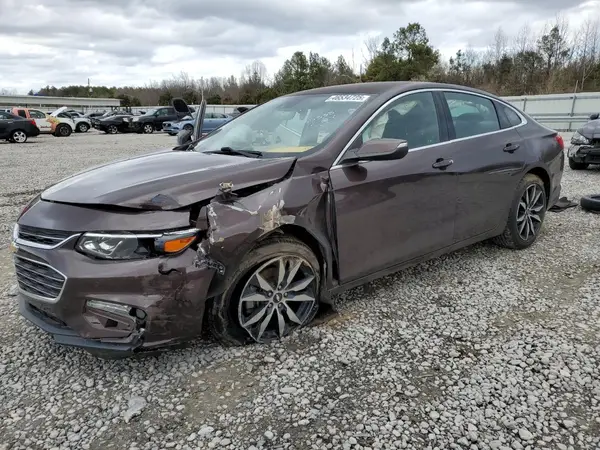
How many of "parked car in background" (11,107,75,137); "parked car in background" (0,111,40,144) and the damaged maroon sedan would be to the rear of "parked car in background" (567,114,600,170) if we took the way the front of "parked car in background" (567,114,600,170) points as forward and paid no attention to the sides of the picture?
0

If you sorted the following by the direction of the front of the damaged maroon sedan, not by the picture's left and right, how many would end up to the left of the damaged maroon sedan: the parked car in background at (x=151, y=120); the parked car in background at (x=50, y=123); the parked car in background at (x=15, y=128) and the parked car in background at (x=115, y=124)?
0

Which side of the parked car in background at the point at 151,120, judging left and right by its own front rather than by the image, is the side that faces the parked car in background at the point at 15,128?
front

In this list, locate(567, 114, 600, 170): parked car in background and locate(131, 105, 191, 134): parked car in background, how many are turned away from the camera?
0

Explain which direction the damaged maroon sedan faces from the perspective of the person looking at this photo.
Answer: facing the viewer and to the left of the viewer

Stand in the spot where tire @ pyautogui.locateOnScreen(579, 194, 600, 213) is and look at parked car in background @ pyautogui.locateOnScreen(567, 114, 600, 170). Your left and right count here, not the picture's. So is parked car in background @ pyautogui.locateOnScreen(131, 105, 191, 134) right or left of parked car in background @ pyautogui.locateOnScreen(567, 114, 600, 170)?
left

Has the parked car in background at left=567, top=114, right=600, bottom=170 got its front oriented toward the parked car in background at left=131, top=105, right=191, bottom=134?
no

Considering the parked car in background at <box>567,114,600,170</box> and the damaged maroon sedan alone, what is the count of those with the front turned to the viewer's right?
0

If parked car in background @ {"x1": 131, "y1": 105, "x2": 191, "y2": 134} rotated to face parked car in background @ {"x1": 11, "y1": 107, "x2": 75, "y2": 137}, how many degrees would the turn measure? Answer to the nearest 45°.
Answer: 0° — it already faces it

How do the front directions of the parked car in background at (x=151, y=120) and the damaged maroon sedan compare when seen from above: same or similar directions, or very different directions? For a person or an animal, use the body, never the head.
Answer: same or similar directions

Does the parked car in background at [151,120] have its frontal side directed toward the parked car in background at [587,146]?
no

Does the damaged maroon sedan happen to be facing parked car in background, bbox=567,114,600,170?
no

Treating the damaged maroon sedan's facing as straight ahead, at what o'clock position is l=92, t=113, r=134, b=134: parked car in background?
The parked car in background is roughly at 4 o'clock from the damaged maroon sedan.

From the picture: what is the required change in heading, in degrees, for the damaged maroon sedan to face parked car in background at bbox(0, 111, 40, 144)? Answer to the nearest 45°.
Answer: approximately 90° to its right

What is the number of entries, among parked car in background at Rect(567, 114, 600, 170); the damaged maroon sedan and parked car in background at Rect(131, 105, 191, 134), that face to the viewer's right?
0

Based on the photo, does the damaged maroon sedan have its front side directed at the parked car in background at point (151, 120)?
no

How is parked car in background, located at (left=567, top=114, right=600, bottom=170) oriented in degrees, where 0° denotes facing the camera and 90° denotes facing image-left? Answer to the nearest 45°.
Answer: approximately 45°
